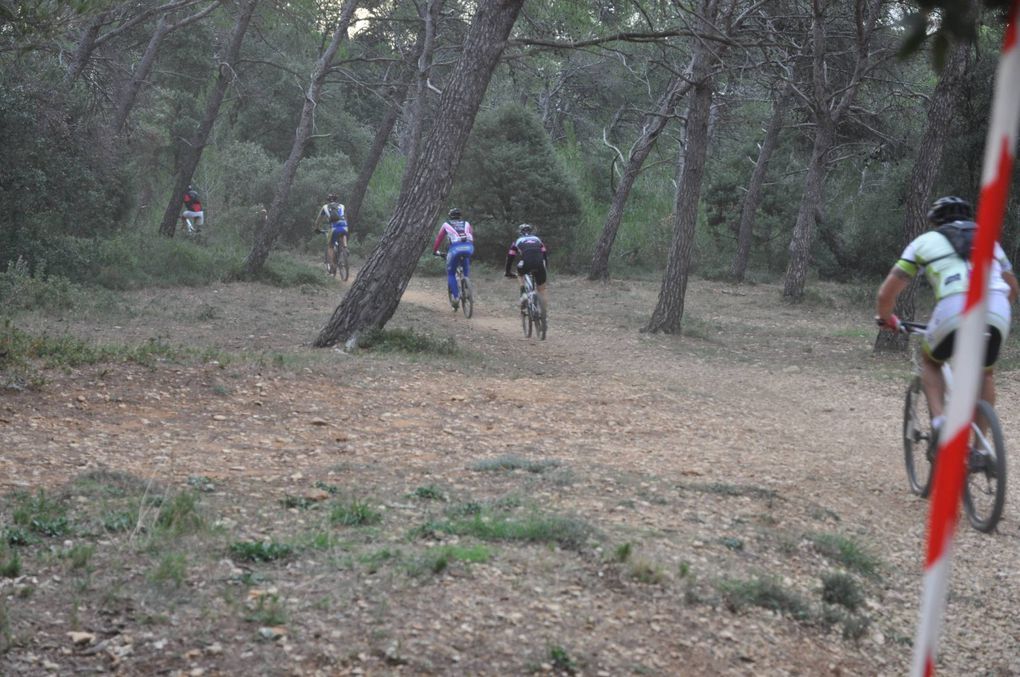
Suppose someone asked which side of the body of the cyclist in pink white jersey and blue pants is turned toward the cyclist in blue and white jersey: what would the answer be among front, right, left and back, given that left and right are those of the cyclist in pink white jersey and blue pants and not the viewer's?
front

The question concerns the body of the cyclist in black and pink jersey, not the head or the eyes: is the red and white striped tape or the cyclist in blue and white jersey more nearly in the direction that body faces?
the cyclist in blue and white jersey

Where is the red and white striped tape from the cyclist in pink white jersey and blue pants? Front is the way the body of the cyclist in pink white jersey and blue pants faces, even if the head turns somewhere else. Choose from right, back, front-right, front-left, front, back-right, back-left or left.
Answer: back-left

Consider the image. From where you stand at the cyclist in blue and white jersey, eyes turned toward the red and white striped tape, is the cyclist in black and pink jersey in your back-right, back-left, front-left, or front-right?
front-left

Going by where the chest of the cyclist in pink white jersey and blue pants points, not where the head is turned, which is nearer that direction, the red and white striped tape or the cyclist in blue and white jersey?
the cyclist in blue and white jersey

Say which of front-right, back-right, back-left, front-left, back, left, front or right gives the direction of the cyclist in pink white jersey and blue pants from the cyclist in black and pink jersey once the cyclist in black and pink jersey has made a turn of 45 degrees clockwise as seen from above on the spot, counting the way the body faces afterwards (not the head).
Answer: left

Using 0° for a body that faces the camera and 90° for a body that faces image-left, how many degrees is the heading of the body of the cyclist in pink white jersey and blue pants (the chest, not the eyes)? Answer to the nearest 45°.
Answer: approximately 135°

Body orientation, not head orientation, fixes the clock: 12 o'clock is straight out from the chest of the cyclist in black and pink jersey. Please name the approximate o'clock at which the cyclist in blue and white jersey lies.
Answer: The cyclist in blue and white jersey is roughly at 11 o'clock from the cyclist in black and pink jersey.

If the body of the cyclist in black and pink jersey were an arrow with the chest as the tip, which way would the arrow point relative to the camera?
away from the camera

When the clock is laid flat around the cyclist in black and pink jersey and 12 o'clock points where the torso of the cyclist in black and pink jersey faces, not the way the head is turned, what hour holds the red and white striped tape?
The red and white striped tape is roughly at 6 o'clock from the cyclist in black and pink jersey.
